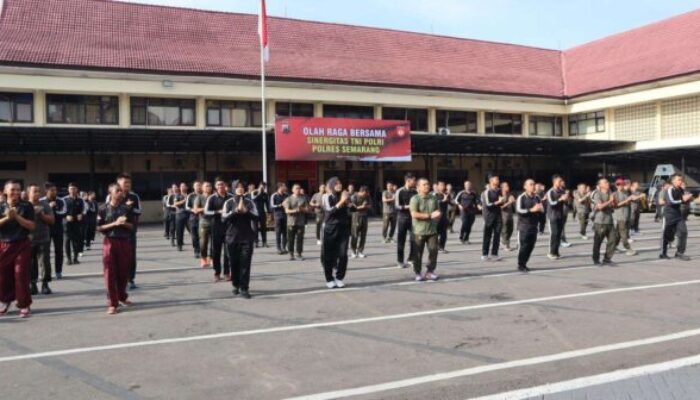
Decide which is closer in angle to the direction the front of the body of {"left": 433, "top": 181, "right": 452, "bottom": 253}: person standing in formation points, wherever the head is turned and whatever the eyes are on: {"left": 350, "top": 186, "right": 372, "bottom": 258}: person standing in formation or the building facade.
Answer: the person standing in formation

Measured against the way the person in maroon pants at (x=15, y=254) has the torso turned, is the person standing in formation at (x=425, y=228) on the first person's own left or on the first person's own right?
on the first person's own left

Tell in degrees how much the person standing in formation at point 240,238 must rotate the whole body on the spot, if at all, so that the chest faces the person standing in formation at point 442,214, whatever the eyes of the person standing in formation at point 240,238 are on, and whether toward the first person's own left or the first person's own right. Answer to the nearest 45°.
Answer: approximately 135° to the first person's own left

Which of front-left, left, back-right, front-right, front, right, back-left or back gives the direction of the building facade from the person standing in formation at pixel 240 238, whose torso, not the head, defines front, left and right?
back

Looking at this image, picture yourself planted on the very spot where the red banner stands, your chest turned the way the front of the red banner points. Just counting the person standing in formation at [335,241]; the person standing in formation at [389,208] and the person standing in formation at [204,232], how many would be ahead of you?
3

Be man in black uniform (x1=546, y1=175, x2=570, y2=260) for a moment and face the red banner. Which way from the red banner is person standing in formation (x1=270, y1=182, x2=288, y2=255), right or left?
left

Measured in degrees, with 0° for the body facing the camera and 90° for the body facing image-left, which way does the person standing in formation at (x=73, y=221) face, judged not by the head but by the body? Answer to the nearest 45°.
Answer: approximately 0°

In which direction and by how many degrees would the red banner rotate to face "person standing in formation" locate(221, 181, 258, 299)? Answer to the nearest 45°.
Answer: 0° — it already faces them

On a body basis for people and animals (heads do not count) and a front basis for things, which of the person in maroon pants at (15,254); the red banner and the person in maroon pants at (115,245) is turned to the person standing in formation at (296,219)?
the red banner
